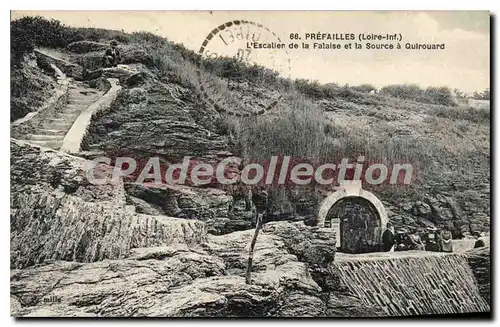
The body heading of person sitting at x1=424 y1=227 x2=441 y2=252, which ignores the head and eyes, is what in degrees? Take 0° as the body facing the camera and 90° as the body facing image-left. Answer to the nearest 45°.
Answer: approximately 0°

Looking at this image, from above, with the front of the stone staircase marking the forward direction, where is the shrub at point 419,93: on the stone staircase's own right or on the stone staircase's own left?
on the stone staircase's own left

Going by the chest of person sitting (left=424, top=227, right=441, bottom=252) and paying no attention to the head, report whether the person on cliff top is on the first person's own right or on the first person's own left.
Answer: on the first person's own right

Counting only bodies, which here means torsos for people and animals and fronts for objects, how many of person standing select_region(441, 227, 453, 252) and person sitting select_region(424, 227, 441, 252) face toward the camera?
2
